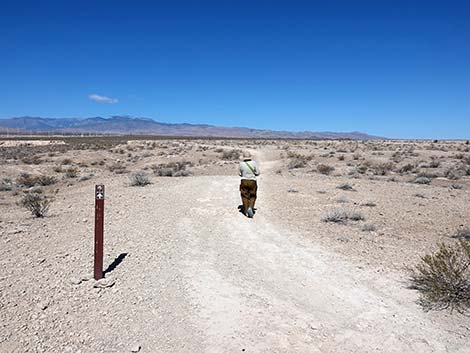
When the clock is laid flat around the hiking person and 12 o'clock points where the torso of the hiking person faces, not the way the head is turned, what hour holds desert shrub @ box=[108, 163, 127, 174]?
The desert shrub is roughly at 11 o'clock from the hiking person.

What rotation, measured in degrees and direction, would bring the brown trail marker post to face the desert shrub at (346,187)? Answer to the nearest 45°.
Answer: approximately 135° to its left

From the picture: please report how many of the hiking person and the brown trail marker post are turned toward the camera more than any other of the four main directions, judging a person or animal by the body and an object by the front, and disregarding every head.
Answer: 1

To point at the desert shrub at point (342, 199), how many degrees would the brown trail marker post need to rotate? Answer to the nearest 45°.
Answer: approximately 135° to its left

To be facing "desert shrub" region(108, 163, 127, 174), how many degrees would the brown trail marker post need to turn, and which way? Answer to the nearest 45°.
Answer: approximately 180°

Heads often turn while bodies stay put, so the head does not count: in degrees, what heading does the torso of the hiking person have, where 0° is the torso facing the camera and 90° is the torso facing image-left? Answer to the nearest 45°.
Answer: approximately 180°

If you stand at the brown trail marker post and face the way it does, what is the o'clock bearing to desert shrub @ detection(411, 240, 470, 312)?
The desert shrub is roughly at 10 o'clock from the brown trail marker post.

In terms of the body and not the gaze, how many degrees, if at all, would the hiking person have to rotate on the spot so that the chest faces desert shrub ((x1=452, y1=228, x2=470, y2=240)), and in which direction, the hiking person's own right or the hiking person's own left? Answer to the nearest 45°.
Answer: approximately 90° to the hiking person's own right

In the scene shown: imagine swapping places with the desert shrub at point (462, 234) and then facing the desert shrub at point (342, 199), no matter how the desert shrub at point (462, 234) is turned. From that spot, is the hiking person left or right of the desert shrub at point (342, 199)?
left

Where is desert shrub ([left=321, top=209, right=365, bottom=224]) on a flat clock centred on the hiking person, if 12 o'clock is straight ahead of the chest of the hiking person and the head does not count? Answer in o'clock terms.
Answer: The desert shrub is roughly at 3 o'clock from the hiking person.

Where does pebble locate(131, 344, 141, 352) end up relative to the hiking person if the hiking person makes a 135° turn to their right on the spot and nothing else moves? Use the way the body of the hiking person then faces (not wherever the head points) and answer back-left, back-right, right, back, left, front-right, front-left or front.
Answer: front-right

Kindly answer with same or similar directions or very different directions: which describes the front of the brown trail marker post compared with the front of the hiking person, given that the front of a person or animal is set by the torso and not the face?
very different directions

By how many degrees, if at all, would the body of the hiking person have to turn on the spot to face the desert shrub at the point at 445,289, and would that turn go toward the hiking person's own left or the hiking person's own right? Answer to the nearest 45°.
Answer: approximately 135° to the hiking person's own right

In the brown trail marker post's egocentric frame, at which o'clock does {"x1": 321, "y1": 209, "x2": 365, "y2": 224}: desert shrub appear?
The desert shrub is roughly at 8 o'clock from the brown trail marker post.
